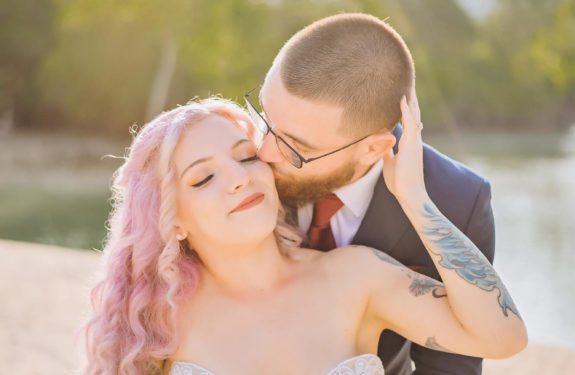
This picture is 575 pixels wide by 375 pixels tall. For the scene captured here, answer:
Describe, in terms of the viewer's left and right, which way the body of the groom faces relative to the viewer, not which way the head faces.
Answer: facing the viewer and to the left of the viewer

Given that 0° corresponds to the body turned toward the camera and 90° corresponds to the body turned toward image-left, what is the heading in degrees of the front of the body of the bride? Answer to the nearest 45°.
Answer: approximately 0°

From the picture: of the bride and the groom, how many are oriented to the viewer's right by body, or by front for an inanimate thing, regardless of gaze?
0
